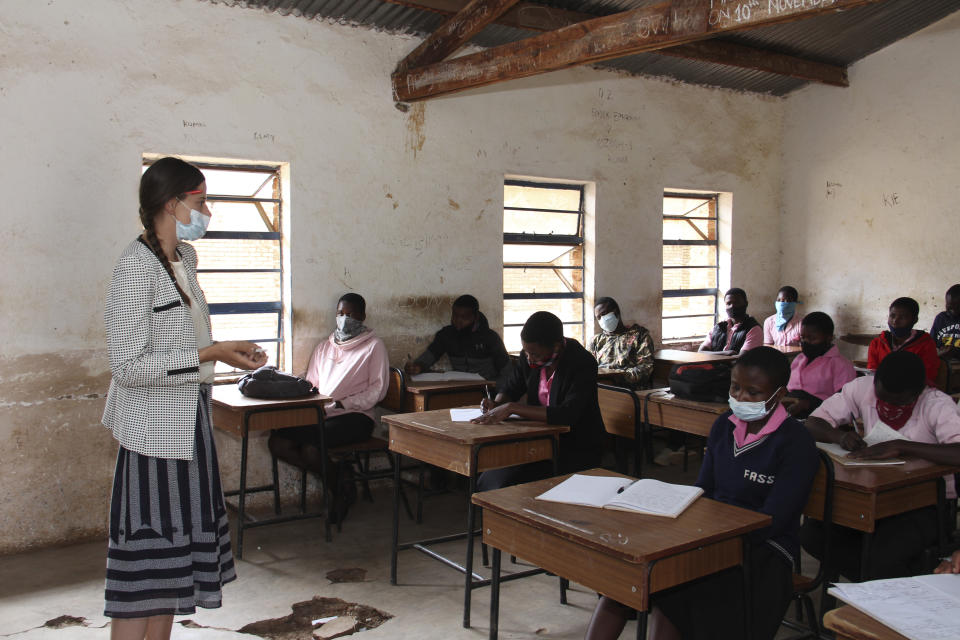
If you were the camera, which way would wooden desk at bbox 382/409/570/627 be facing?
facing away from the viewer and to the right of the viewer

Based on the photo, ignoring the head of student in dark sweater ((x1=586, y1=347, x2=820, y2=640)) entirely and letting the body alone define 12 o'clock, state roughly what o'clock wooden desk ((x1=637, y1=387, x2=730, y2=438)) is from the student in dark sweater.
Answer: The wooden desk is roughly at 4 o'clock from the student in dark sweater.

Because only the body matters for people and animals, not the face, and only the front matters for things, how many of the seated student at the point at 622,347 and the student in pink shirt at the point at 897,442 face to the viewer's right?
0

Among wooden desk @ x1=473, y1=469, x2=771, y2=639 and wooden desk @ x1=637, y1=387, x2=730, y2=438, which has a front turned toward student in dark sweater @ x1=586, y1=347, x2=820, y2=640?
wooden desk @ x1=473, y1=469, x2=771, y2=639

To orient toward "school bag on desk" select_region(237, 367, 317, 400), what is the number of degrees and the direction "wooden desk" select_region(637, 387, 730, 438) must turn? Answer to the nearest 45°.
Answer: approximately 135° to its left

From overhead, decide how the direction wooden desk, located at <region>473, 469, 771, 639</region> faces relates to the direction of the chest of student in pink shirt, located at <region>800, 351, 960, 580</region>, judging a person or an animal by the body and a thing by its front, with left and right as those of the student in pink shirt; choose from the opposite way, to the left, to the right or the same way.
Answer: the opposite way

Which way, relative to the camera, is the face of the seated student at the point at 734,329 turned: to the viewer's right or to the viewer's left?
to the viewer's left

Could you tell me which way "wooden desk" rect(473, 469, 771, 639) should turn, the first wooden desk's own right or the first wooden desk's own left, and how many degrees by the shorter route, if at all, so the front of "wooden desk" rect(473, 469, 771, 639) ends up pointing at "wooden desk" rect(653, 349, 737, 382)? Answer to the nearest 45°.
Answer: approximately 45° to the first wooden desk's own left

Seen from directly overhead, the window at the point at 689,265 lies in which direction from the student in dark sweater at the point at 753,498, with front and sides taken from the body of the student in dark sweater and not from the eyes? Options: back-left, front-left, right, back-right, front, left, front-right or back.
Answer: back-right

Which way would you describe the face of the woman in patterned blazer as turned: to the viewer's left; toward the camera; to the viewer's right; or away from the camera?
to the viewer's right

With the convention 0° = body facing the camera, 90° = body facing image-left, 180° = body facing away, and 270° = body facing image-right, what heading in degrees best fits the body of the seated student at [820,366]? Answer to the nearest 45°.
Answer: approximately 45°

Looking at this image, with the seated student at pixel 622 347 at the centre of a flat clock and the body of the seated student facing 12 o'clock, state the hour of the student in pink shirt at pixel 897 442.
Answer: The student in pink shirt is roughly at 10 o'clock from the seated student.

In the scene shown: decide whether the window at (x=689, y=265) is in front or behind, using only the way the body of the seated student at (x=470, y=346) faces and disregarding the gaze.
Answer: behind

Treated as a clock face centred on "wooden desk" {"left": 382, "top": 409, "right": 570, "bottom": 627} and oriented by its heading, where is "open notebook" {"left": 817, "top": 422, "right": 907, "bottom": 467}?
The open notebook is roughly at 2 o'clock from the wooden desk.

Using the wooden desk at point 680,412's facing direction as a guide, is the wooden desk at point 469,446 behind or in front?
behind

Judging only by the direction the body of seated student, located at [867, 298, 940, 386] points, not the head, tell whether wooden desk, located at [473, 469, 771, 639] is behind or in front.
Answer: in front

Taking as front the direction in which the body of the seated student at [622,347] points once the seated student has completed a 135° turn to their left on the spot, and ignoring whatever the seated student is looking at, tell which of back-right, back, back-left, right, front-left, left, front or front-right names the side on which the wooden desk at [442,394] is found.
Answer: back-right

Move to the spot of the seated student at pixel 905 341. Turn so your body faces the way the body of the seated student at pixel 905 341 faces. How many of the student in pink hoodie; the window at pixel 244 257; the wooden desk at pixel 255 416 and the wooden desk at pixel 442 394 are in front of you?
4

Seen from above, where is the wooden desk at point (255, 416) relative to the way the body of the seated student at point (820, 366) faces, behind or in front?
in front

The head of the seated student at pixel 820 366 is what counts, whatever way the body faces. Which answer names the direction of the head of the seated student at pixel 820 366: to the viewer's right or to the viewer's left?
to the viewer's left

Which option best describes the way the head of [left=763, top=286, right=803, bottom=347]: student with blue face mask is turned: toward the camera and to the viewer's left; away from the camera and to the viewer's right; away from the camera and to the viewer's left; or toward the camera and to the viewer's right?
toward the camera and to the viewer's left

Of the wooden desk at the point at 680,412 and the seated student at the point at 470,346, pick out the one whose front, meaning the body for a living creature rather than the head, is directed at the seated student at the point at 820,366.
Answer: the wooden desk
